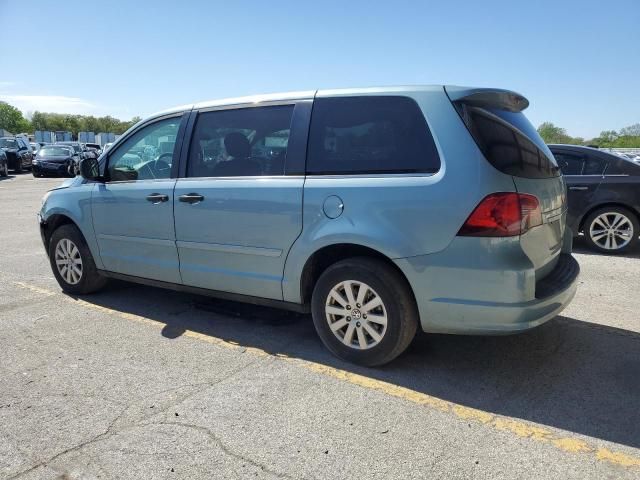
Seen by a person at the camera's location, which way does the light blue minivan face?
facing away from the viewer and to the left of the viewer

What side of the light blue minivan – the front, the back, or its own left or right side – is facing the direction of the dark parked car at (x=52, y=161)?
front

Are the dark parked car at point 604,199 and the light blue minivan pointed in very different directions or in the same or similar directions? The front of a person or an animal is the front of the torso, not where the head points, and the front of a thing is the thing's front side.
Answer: same or similar directions

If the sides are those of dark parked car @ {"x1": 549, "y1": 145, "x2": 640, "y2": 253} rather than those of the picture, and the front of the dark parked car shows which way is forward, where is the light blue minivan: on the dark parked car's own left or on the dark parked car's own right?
on the dark parked car's own left

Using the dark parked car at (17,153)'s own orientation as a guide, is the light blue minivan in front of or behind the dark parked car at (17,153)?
in front

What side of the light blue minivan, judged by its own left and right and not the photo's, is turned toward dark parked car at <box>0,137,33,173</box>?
front

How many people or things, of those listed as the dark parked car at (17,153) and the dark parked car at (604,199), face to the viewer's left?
1

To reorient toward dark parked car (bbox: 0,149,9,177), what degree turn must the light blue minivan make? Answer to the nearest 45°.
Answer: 0° — it already faces it

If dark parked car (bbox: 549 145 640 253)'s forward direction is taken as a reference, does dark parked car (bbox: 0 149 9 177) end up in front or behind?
in front
